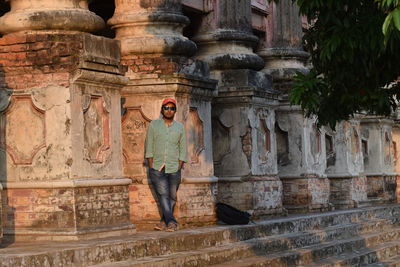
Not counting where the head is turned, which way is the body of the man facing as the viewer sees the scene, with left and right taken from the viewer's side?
facing the viewer
